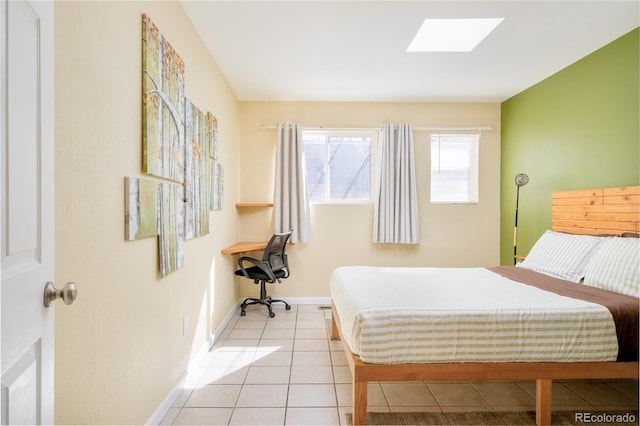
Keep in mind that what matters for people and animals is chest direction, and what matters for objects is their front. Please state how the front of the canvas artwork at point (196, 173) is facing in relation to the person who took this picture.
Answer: facing to the right of the viewer

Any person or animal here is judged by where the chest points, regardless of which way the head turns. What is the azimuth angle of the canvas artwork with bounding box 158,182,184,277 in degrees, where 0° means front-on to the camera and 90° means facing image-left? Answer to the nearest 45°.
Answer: approximately 315°

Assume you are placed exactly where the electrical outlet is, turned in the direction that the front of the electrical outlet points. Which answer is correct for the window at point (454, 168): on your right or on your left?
on your left

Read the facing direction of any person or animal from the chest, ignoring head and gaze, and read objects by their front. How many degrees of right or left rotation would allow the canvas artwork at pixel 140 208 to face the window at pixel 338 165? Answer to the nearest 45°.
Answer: approximately 90° to its left

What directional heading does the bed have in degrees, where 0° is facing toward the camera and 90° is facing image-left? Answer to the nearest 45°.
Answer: approximately 45°

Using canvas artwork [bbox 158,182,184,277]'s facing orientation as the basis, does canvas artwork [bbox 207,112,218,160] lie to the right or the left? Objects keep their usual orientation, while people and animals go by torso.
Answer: on its left

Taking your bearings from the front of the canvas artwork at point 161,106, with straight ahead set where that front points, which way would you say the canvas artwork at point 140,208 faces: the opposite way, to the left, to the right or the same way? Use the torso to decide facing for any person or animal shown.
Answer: the same way

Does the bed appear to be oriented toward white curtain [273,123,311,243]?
no

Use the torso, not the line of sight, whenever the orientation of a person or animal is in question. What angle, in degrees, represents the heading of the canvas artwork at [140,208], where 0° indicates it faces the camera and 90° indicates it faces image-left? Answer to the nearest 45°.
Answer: approximately 315°

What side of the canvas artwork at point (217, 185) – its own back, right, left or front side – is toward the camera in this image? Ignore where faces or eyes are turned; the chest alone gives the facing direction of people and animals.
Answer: right

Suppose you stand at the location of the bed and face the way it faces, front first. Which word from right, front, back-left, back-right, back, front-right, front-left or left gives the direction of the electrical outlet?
front-right

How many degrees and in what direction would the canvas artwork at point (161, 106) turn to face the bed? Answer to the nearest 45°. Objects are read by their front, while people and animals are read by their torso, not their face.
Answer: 0° — it already faces it

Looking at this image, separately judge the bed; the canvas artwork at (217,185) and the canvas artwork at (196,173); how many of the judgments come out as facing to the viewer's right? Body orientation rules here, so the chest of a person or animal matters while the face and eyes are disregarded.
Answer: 2

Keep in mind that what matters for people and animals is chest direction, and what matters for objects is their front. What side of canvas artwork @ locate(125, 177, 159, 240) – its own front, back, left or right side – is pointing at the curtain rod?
left

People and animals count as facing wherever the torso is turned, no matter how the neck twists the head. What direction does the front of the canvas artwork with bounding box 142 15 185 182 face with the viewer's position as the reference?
facing the viewer and to the right of the viewer

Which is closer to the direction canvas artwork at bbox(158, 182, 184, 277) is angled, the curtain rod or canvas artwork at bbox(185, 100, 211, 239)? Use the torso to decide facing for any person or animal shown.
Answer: the curtain rod

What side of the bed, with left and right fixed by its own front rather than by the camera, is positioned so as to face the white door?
front
